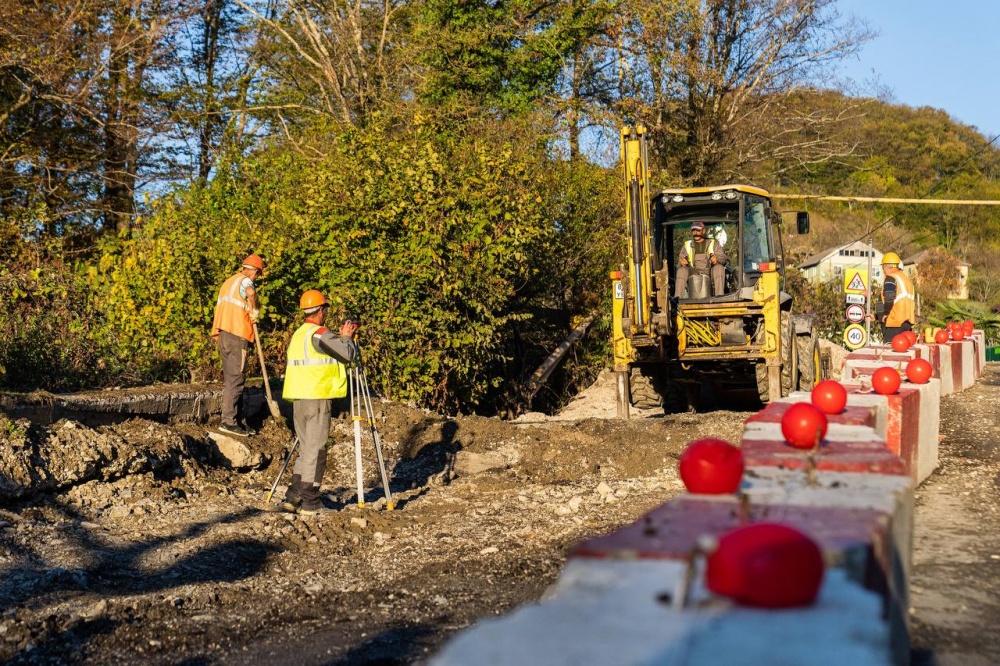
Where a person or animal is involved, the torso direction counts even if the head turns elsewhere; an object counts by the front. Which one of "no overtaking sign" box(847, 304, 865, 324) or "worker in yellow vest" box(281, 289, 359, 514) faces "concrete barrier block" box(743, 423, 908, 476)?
the no overtaking sign

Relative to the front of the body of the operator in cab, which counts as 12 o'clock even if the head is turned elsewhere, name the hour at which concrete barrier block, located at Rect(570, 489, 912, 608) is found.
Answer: The concrete barrier block is roughly at 12 o'clock from the operator in cab.

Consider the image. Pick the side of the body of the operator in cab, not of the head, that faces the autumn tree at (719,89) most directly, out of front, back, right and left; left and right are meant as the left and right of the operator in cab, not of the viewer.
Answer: back

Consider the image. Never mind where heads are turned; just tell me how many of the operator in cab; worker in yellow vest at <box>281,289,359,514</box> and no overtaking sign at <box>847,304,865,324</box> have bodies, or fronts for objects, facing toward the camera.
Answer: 2

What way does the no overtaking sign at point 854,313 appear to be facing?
toward the camera

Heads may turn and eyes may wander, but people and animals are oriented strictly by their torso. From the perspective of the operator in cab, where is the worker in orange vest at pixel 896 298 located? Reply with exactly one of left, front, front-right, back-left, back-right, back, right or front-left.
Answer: back-left

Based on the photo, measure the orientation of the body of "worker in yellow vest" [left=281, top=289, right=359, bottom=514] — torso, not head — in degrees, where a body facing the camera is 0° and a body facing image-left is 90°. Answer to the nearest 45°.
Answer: approximately 225°

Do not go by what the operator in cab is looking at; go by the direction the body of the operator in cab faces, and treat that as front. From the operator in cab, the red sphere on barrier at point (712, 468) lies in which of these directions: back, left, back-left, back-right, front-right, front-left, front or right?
front

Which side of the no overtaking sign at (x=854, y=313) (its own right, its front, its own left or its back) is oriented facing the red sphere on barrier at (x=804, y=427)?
front

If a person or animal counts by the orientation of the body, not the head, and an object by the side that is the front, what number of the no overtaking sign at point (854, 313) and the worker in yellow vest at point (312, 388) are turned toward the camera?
1

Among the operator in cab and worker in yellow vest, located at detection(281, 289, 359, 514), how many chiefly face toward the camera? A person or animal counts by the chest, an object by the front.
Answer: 1

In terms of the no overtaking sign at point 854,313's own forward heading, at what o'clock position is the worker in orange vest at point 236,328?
The worker in orange vest is roughly at 1 o'clock from the no overtaking sign.

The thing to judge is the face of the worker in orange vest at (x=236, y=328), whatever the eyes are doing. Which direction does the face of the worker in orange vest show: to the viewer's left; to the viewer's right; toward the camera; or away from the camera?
to the viewer's right

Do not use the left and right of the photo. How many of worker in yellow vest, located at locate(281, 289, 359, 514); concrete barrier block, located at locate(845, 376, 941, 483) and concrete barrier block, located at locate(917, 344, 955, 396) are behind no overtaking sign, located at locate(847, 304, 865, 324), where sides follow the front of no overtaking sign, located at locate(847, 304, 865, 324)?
0

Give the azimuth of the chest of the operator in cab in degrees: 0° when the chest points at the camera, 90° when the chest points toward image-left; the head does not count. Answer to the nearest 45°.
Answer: approximately 0°

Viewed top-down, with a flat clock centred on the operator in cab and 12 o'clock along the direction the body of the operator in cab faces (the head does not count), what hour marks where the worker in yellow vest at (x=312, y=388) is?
The worker in yellow vest is roughly at 1 o'clock from the operator in cab.

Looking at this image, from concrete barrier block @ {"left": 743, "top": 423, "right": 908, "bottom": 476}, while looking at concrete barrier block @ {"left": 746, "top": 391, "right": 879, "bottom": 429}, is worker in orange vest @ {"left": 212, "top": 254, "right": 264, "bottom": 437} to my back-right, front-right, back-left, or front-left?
front-left

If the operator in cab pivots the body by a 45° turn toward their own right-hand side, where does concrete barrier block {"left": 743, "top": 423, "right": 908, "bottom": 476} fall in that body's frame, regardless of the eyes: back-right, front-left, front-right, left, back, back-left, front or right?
front-left

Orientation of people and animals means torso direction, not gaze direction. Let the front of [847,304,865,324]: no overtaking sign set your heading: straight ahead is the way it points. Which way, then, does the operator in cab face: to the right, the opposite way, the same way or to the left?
the same way
